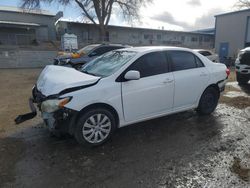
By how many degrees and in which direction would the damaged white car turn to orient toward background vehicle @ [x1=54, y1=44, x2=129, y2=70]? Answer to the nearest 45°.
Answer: approximately 135° to its right

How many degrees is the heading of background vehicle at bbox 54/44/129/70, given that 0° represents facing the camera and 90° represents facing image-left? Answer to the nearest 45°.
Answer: approximately 45°

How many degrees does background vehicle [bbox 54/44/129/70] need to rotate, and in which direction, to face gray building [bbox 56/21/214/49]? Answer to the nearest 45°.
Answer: approximately 135° to its right

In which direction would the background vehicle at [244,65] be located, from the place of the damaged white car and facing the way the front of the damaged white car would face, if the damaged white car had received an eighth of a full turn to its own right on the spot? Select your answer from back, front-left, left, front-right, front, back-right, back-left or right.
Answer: back-right

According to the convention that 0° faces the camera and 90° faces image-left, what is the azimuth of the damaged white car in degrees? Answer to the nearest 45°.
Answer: approximately 45°

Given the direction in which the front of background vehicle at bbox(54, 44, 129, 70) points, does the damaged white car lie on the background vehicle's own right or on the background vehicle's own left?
on the background vehicle's own left

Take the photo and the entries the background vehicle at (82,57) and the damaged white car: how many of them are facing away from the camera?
0

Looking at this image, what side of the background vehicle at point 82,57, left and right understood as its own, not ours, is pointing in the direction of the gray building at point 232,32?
back

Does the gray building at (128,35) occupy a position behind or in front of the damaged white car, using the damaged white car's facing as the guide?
behind

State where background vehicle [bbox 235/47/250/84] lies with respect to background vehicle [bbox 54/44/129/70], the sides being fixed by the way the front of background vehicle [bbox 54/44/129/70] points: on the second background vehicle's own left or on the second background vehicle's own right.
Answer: on the second background vehicle's own left
